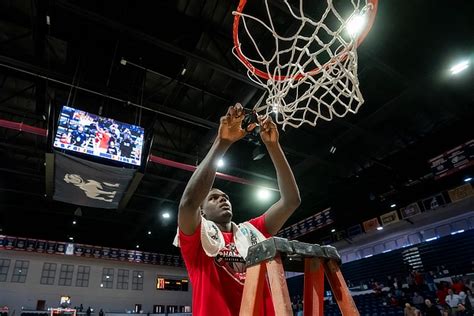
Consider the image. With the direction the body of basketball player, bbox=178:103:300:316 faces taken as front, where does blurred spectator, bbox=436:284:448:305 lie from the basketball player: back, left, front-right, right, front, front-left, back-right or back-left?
left

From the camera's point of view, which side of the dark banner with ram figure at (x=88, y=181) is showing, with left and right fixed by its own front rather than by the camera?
front

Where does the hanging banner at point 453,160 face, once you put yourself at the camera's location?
facing the viewer and to the left of the viewer

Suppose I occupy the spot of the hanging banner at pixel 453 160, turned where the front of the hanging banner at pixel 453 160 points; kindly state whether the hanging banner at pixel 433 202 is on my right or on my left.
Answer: on my right

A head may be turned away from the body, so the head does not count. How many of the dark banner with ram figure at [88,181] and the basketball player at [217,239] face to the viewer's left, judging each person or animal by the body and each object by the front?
0

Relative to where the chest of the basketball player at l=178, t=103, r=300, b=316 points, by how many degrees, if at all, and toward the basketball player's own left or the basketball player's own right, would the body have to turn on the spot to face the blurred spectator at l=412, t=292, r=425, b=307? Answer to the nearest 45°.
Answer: approximately 90° to the basketball player's own left

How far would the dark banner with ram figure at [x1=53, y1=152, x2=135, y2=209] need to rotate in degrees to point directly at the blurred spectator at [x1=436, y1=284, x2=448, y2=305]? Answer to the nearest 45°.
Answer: approximately 90° to its left

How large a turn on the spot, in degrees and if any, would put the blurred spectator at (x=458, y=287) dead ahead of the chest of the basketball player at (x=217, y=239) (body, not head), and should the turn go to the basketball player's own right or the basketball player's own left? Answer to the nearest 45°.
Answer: approximately 90° to the basketball player's own left

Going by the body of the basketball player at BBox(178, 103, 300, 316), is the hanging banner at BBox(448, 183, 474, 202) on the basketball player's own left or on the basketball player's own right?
on the basketball player's own left

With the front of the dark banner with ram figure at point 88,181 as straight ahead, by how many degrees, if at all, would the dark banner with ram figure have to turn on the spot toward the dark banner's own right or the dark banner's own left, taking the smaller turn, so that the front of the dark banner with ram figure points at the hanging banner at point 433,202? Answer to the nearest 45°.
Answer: approximately 90° to the dark banner's own left

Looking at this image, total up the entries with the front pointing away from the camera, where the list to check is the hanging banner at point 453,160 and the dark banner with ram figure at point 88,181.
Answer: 0

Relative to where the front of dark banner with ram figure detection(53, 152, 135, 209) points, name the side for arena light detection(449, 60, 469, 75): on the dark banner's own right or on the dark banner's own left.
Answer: on the dark banner's own left

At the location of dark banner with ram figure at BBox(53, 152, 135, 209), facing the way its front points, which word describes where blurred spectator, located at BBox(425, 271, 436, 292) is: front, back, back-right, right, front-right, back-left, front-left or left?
left

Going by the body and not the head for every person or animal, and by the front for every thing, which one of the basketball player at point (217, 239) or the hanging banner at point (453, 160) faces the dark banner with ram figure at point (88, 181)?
the hanging banner

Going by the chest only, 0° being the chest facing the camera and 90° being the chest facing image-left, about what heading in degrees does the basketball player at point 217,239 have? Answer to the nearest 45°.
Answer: approximately 315°

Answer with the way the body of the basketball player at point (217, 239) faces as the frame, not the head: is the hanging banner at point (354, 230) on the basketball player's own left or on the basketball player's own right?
on the basketball player's own left

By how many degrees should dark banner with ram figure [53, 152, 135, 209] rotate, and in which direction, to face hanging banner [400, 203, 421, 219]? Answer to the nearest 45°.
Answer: approximately 90° to its left

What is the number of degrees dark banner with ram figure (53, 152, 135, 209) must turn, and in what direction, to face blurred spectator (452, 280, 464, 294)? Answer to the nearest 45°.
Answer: approximately 90° to its left

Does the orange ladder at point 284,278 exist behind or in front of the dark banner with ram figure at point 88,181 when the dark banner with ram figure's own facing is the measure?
in front
